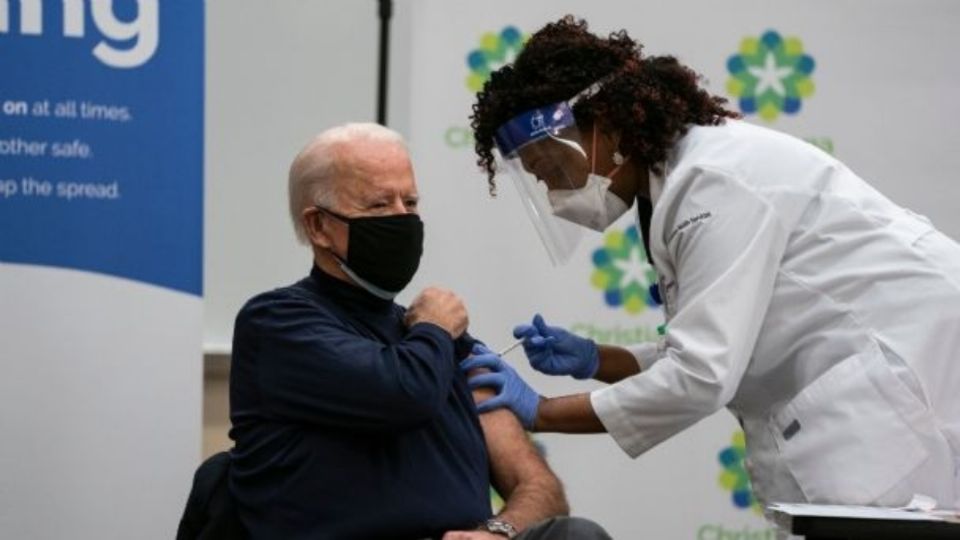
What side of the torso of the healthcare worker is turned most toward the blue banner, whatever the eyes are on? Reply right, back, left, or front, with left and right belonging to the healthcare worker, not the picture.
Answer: front

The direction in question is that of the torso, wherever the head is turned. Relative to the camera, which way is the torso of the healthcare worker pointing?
to the viewer's left

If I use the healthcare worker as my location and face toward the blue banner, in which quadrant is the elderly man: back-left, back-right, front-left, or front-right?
front-left

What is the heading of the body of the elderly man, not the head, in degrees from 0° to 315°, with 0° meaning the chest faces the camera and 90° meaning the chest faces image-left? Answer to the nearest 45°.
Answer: approximately 315°

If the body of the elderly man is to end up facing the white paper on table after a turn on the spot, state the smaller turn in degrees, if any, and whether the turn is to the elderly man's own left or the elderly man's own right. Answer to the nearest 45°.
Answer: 0° — they already face it

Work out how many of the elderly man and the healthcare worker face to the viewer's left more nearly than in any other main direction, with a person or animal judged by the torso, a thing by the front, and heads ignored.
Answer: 1

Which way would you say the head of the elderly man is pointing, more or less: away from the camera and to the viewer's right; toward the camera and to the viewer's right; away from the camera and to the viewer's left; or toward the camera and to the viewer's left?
toward the camera and to the viewer's right

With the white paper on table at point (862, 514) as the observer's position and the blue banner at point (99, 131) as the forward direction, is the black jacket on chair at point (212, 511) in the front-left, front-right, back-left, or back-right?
front-left

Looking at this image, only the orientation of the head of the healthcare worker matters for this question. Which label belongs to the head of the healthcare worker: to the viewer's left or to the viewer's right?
to the viewer's left

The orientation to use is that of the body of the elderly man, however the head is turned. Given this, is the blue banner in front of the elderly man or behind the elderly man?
behind

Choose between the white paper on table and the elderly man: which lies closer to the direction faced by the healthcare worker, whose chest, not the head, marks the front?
the elderly man

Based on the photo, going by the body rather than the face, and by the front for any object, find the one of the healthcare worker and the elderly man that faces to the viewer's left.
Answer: the healthcare worker

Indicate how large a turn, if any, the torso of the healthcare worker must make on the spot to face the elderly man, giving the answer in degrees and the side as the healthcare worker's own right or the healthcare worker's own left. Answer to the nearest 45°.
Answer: approximately 45° to the healthcare worker's own left
